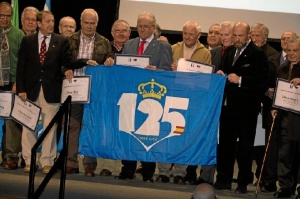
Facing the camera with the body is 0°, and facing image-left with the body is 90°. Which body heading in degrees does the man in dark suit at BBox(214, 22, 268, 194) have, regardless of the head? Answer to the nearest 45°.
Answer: approximately 45°

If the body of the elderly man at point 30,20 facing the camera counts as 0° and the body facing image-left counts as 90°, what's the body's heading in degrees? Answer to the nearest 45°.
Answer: approximately 0°

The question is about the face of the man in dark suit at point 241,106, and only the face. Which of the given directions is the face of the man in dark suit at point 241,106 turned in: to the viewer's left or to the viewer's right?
to the viewer's left

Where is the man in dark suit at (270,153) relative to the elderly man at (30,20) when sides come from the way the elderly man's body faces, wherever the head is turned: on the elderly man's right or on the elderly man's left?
on the elderly man's left

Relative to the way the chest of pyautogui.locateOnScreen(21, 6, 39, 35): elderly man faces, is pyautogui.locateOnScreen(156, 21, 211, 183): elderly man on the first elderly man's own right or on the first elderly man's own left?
on the first elderly man's own left

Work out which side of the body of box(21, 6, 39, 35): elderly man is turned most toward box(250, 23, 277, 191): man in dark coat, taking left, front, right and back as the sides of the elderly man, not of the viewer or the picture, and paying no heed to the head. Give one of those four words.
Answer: left

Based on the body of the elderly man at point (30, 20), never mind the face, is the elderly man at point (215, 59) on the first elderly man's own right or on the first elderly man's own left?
on the first elderly man's own left

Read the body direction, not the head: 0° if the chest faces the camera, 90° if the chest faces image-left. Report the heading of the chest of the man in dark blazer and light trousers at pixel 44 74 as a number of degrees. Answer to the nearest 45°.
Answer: approximately 0°

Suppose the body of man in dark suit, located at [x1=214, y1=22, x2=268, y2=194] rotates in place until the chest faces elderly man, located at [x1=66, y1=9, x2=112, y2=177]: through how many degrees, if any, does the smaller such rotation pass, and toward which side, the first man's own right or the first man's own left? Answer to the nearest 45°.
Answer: approximately 45° to the first man's own right

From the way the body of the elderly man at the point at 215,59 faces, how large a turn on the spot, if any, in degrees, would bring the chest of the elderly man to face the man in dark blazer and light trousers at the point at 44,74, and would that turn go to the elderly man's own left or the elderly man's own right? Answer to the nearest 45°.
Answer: approximately 45° to the elderly man's own right

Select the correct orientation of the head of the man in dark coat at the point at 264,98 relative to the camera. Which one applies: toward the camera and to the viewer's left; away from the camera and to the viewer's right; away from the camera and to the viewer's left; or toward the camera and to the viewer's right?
toward the camera and to the viewer's left

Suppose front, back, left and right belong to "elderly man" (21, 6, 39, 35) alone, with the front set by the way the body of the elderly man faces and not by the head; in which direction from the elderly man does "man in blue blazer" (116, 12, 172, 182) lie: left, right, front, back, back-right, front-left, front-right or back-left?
front-left
